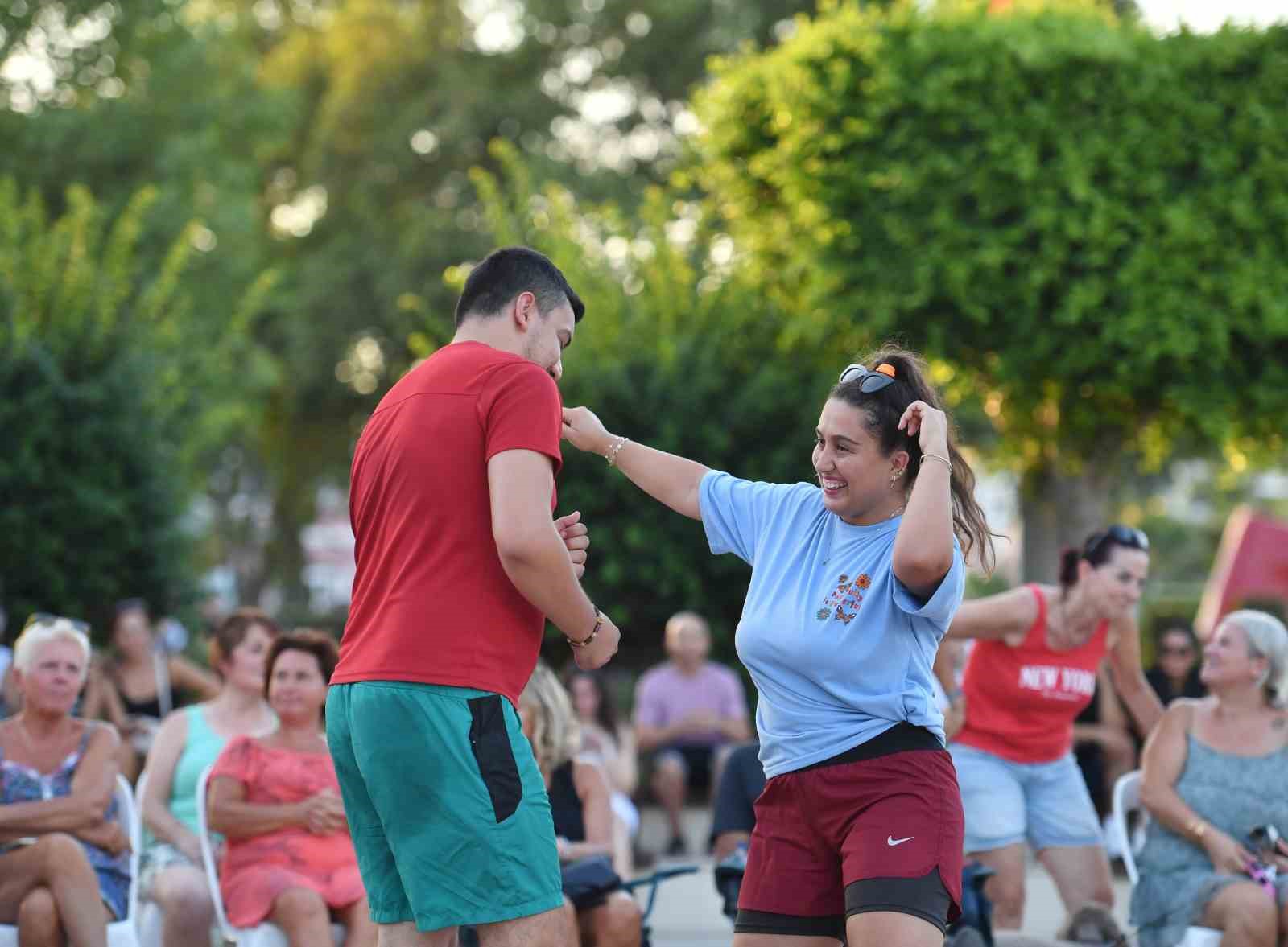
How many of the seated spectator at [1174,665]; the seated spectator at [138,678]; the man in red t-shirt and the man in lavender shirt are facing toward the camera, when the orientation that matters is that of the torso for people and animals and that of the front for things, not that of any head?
3

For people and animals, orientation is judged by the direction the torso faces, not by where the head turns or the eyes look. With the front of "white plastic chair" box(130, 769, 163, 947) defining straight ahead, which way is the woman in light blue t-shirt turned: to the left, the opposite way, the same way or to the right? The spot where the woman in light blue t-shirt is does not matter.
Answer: to the right

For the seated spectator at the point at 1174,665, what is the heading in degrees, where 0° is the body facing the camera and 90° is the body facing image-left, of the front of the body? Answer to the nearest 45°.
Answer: approximately 0°

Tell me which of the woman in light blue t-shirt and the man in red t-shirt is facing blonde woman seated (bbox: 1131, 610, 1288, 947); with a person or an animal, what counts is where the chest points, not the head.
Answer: the man in red t-shirt

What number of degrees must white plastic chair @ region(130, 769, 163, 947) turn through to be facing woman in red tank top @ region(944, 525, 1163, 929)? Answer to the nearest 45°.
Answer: approximately 45° to its left

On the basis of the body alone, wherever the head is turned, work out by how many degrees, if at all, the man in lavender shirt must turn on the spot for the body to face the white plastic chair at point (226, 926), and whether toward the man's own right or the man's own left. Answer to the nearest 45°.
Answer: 0° — they already face it

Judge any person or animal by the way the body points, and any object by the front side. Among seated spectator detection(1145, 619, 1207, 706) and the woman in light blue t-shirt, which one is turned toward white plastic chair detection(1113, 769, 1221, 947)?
the seated spectator

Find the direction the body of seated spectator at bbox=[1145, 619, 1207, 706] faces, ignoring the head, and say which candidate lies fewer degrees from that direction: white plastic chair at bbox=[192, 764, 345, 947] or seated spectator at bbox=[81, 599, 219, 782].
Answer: the white plastic chair
